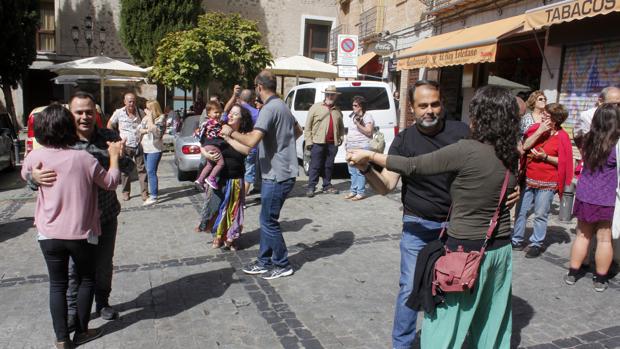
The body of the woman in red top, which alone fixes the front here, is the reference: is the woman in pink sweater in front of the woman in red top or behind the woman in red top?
in front

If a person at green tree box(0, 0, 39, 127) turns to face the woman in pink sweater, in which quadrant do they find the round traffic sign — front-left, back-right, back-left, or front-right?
front-left

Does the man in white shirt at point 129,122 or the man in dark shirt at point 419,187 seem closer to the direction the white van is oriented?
the man in white shirt

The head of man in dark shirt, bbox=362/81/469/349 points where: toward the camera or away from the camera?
toward the camera

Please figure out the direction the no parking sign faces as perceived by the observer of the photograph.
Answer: facing the viewer

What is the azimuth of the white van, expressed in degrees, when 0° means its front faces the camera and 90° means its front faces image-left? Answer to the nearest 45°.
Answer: approximately 135°

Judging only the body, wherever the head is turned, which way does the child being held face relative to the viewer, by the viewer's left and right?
facing the viewer and to the right of the viewer

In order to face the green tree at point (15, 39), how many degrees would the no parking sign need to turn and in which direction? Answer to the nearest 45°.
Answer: approximately 135° to its right
